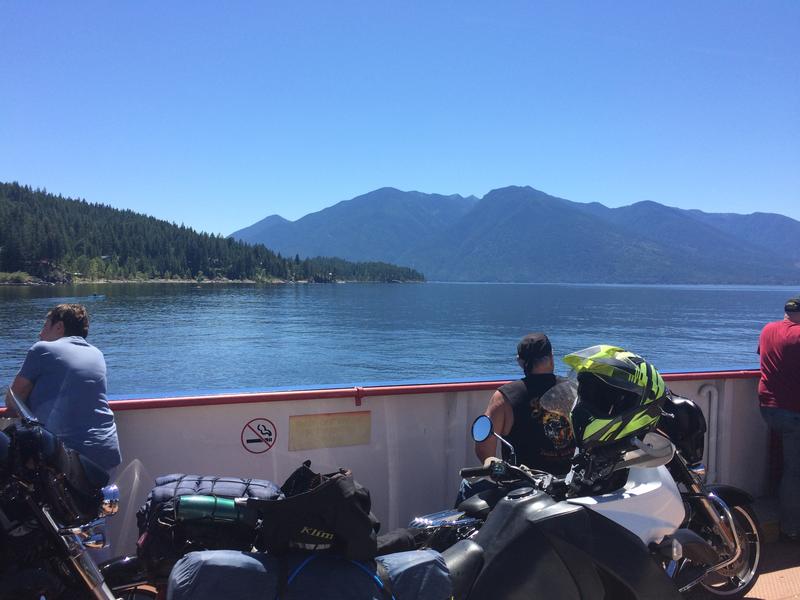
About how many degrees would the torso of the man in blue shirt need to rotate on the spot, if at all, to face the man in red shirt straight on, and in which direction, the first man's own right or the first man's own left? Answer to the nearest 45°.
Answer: approximately 135° to the first man's own right

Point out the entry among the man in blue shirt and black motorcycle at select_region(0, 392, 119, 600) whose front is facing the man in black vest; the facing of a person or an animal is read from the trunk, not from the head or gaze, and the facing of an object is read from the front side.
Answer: the black motorcycle

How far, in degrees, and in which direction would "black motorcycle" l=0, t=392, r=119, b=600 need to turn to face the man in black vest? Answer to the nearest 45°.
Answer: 0° — it already faces them

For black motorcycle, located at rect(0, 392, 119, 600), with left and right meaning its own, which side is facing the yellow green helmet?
front

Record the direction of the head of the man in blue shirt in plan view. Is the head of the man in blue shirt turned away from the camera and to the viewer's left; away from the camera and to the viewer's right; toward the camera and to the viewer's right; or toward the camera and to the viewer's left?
away from the camera and to the viewer's left

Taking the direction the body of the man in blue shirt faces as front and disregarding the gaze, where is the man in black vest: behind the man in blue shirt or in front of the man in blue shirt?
behind

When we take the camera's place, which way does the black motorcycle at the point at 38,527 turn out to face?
facing to the right of the viewer

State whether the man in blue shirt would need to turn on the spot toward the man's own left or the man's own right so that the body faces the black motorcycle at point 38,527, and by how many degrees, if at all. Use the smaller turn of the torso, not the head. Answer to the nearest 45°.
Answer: approximately 135° to the man's own left

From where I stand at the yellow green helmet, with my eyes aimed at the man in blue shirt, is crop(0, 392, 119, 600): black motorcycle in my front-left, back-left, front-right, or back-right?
front-left

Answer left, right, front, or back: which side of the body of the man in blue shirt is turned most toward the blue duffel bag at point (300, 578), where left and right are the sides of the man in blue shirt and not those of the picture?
back

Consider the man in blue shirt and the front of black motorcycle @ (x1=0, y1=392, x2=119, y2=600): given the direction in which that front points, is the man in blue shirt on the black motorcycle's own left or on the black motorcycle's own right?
on the black motorcycle's own left

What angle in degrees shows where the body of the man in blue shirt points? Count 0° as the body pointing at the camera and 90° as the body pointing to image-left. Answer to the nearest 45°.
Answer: approximately 135°

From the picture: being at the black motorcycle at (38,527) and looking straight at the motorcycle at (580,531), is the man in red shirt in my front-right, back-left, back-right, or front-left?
front-left

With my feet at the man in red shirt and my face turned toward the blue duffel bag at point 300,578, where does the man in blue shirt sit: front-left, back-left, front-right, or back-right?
front-right

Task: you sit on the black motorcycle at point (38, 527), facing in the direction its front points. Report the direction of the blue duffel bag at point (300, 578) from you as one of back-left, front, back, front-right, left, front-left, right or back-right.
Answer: front-right
